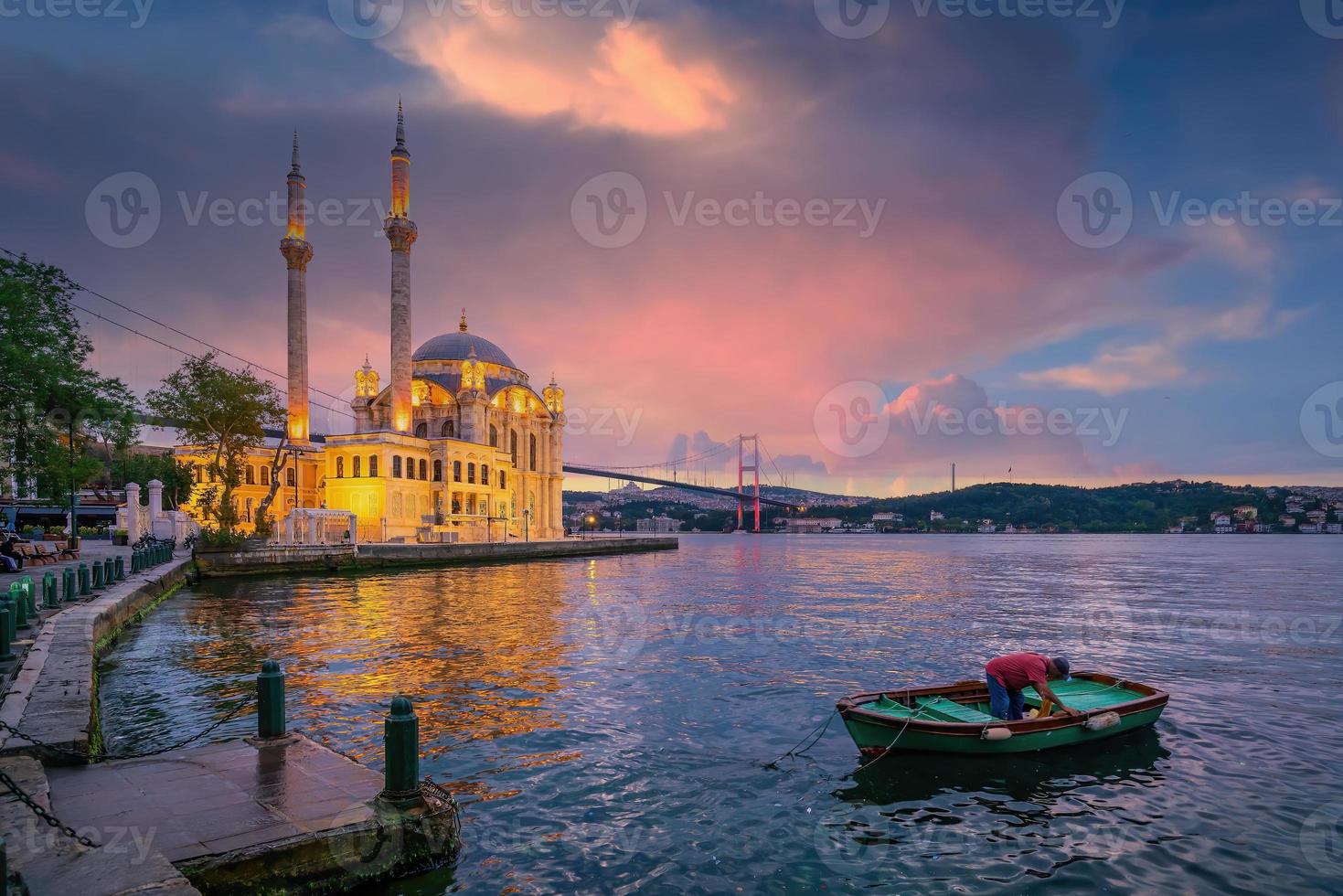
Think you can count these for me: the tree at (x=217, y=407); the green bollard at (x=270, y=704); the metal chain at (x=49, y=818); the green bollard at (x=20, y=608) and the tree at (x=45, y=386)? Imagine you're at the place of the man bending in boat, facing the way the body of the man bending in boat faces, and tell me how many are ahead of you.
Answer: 0

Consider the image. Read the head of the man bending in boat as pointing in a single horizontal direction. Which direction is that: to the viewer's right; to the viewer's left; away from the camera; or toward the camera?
to the viewer's right

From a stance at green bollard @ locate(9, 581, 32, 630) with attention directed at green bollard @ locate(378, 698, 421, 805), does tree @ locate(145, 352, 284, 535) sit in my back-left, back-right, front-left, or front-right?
back-left

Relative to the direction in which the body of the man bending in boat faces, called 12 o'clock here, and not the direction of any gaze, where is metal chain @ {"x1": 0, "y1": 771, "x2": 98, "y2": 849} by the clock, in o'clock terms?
The metal chain is roughly at 4 o'clock from the man bending in boat.

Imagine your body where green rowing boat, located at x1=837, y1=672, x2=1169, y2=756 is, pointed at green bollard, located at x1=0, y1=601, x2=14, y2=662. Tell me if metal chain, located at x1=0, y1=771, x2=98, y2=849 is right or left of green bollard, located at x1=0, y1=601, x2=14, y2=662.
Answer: left

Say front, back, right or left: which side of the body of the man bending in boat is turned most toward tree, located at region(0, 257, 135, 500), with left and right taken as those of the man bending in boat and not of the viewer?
back

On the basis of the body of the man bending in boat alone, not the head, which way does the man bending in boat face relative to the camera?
to the viewer's right

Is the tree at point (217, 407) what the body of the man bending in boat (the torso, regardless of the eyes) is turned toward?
no

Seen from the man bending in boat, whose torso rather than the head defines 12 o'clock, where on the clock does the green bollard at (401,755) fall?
The green bollard is roughly at 4 o'clock from the man bending in boat.

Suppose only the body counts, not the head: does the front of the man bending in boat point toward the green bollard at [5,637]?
no

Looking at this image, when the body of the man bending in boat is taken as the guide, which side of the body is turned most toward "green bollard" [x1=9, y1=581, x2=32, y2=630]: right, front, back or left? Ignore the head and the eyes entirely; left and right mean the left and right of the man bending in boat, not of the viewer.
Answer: back

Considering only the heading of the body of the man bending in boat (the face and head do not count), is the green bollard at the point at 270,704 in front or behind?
behind

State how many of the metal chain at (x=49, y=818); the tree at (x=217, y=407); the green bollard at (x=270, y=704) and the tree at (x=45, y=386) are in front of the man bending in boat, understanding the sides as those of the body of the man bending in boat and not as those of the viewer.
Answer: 0

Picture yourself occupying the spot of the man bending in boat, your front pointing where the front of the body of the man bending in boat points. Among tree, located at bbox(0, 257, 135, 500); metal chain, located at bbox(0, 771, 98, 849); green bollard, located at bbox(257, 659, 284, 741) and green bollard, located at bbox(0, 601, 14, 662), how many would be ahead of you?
0
